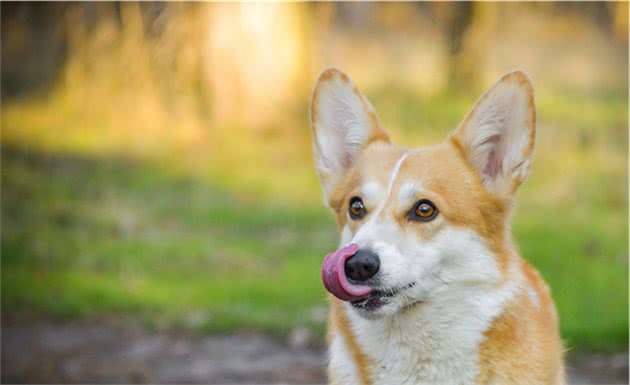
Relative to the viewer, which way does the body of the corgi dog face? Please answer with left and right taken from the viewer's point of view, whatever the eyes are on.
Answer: facing the viewer and to the left of the viewer
